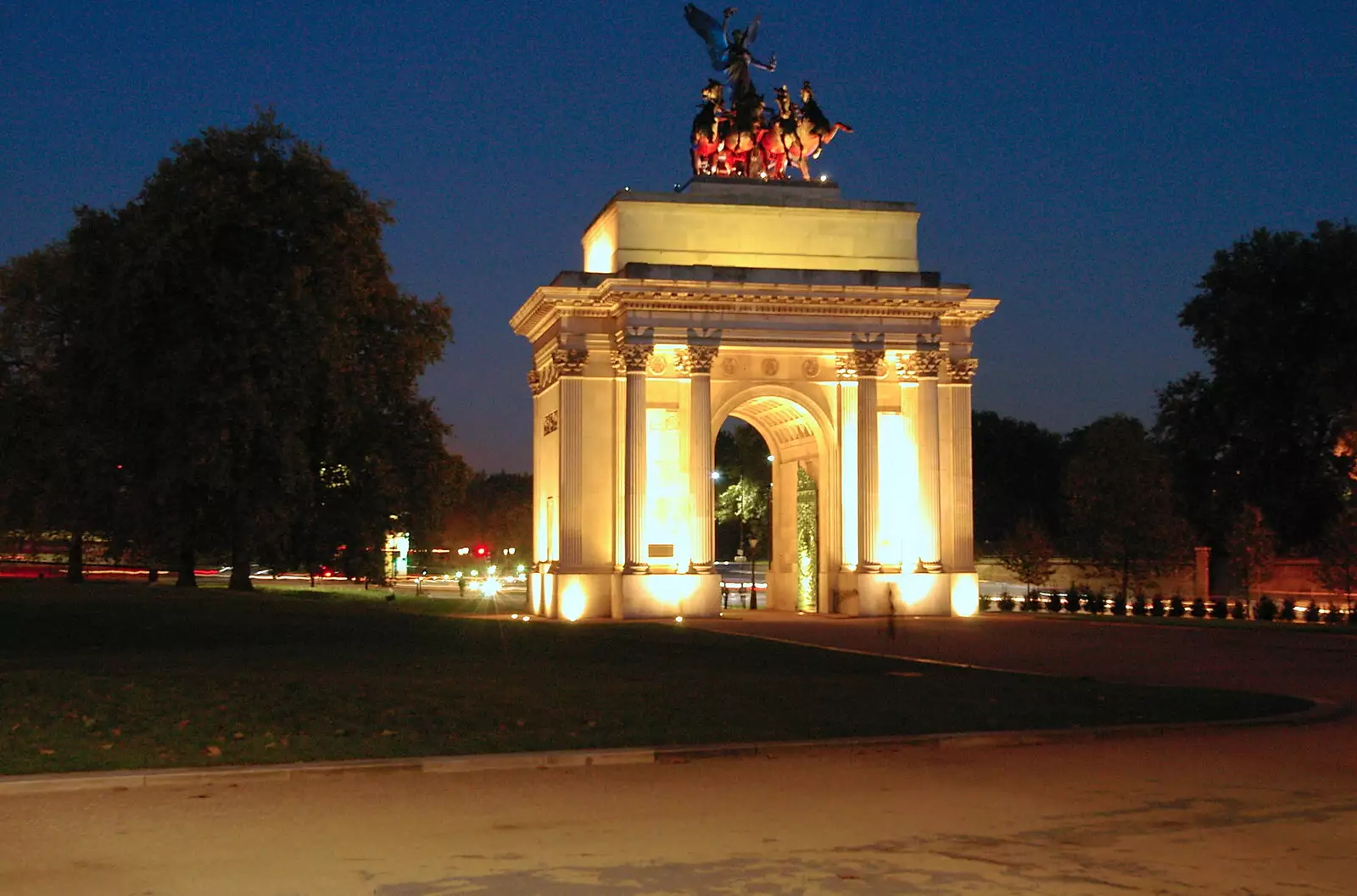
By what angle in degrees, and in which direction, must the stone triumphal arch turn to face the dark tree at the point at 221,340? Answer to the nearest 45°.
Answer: approximately 90° to its right

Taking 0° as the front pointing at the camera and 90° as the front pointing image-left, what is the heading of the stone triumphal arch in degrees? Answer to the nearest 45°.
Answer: approximately 0°
